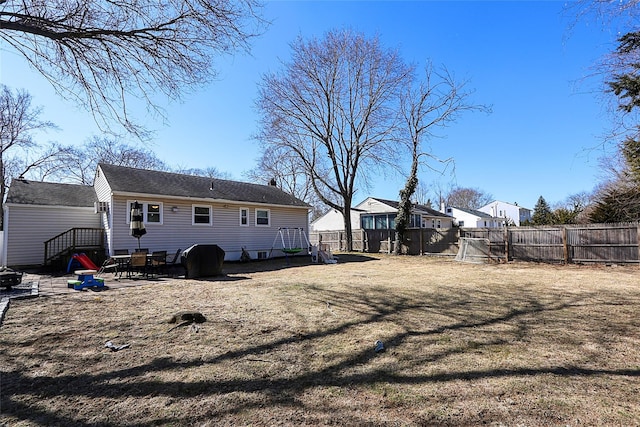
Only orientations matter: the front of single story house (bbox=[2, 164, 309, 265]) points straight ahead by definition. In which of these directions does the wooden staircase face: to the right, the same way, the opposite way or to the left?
to the left

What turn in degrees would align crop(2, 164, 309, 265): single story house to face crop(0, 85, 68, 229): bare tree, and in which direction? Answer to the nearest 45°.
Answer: approximately 45° to its left

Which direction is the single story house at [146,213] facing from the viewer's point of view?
away from the camera

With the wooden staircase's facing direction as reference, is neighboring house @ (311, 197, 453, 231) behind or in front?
behind

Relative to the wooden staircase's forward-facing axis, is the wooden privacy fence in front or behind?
behind

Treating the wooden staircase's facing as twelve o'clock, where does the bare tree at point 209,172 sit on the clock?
The bare tree is roughly at 4 o'clock from the wooden staircase.

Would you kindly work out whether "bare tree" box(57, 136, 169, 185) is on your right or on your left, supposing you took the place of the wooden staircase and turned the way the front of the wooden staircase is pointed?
on your right

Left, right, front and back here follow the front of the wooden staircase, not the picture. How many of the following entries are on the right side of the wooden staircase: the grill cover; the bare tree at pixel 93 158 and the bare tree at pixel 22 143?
2

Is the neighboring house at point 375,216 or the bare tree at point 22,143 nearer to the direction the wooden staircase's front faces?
the bare tree

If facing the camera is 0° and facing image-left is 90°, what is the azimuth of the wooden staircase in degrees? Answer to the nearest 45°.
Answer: approximately 90°
